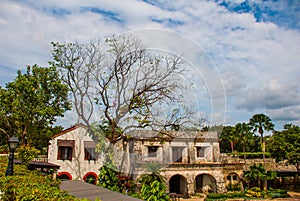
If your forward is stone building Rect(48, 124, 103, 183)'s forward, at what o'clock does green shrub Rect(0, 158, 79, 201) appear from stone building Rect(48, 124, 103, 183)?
The green shrub is roughly at 12 o'clock from the stone building.

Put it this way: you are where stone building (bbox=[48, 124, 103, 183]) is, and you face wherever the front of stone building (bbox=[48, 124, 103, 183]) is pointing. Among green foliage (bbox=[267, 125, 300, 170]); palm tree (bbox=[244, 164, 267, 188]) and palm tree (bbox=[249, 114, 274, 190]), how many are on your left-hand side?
3

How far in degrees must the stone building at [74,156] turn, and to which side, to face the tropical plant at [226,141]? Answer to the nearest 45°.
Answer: approximately 135° to its left

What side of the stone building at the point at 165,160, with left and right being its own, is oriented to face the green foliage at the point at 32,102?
right

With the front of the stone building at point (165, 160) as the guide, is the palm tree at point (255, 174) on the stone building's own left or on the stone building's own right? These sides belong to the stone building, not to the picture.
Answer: on the stone building's own left

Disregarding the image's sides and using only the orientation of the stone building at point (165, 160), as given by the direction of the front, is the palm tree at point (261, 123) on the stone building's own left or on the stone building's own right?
on the stone building's own left

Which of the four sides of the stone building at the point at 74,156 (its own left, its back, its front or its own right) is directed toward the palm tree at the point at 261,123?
left

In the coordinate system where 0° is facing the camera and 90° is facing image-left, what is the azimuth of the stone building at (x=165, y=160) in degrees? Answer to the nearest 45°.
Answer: approximately 0°
